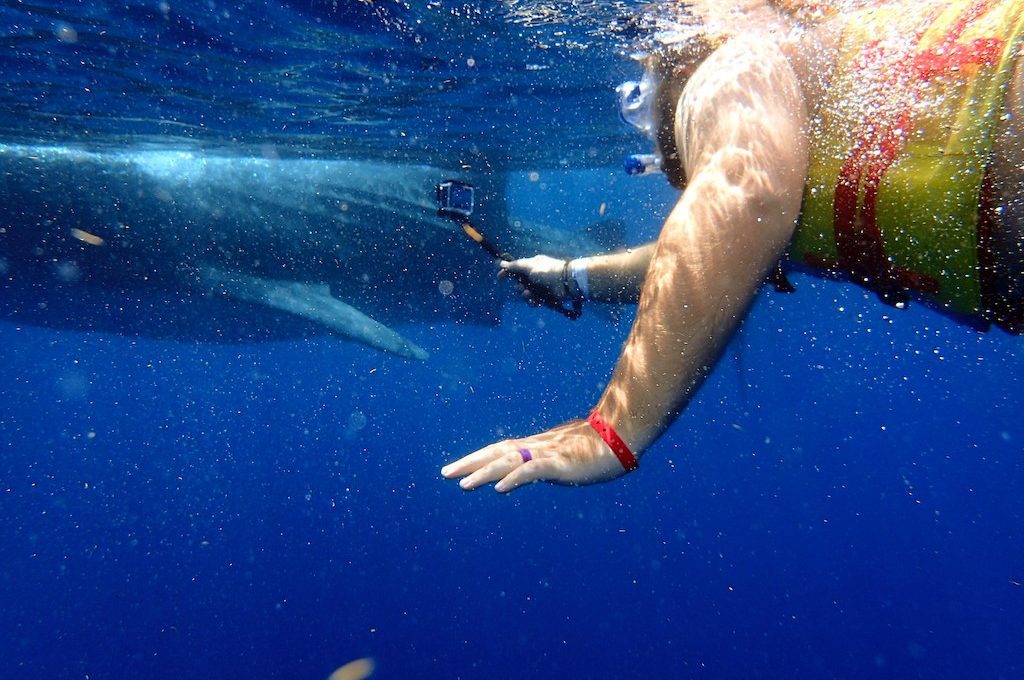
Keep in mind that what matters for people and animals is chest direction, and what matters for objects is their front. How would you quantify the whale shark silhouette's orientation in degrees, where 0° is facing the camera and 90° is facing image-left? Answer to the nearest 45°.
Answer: approximately 90°
